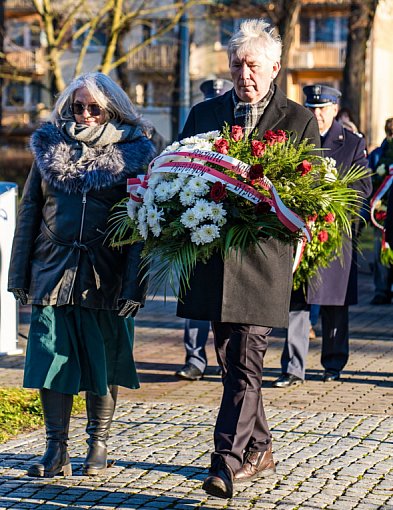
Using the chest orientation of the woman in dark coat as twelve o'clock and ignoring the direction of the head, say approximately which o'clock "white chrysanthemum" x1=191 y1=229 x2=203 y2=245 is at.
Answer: The white chrysanthemum is roughly at 11 o'clock from the woman in dark coat.

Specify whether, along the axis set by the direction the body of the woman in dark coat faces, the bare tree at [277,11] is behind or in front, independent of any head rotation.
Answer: behind

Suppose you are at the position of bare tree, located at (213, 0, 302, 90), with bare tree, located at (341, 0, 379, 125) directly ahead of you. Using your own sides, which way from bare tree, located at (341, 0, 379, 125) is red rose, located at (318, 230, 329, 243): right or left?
right

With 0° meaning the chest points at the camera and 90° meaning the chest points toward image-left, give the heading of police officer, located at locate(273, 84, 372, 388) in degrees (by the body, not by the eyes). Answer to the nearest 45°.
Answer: approximately 45°

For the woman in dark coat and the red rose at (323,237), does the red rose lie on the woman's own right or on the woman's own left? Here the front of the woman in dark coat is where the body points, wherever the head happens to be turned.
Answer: on the woman's own left

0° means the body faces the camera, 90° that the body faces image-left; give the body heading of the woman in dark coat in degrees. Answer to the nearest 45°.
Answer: approximately 0°

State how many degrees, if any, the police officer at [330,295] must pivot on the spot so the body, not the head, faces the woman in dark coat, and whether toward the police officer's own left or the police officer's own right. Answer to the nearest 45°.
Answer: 0° — they already face them

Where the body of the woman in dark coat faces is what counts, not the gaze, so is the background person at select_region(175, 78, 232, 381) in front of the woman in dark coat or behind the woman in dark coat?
behind

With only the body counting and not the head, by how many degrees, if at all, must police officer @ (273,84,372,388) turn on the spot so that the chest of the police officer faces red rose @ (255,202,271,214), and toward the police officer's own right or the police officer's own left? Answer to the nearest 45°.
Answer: approximately 45° to the police officer's own left

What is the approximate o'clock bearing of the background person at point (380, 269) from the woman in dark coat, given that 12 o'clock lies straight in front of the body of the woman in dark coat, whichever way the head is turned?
The background person is roughly at 7 o'clock from the woman in dark coat.

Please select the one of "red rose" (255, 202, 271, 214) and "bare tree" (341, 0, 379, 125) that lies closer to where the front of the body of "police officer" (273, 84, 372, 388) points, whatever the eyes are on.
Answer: the red rose
